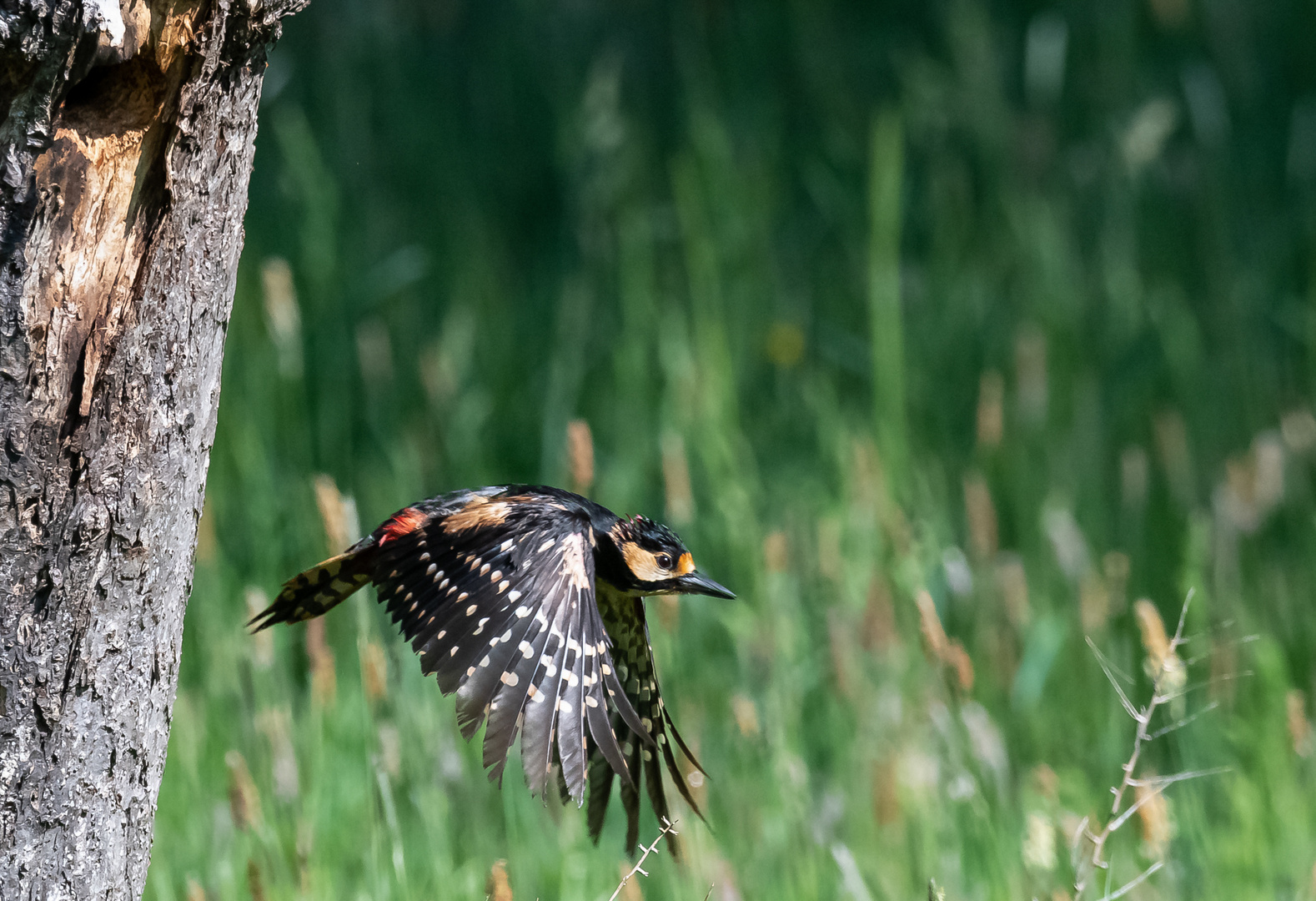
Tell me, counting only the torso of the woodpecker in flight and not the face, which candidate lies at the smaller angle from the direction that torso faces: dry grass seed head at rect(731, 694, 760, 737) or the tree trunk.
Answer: the dry grass seed head

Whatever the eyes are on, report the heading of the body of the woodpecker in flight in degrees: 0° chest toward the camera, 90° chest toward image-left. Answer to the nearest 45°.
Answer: approximately 270°

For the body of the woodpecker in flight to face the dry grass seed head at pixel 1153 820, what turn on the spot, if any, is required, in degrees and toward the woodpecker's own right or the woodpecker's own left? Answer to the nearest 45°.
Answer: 0° — it already faces it
